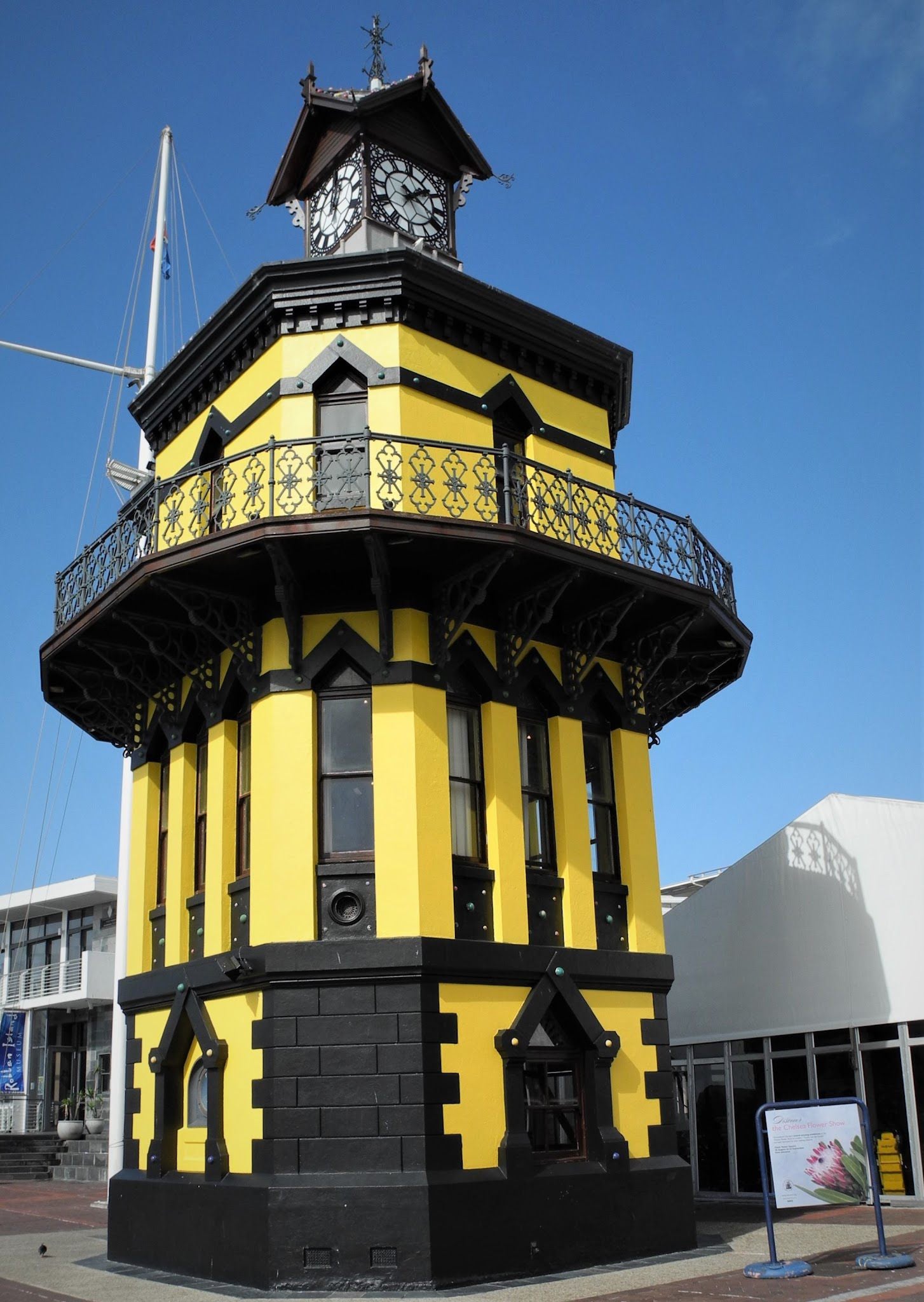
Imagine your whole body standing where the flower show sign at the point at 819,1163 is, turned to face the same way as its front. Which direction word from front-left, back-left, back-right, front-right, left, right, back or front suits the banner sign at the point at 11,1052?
back-right

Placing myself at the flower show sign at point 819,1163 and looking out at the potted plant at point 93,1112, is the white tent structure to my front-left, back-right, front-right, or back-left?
front-right

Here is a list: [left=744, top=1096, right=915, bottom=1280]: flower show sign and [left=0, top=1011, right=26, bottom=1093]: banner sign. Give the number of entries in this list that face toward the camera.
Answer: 2

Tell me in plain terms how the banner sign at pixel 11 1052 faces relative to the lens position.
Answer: facing the viewer

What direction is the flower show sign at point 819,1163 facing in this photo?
toward the camera

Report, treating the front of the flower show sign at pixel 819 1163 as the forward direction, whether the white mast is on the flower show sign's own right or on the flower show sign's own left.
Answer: on the flower show sign's own right
